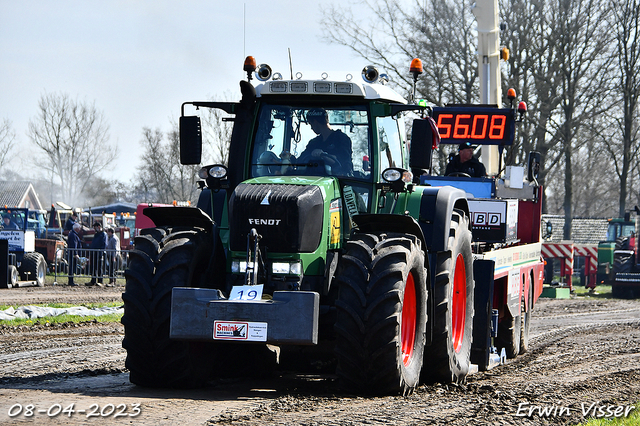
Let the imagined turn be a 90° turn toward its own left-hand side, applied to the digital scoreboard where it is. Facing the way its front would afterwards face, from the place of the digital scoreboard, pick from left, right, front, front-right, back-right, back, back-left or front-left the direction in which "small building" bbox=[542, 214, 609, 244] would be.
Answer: left

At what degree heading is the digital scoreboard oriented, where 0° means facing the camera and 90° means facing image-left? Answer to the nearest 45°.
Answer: approximately 0°

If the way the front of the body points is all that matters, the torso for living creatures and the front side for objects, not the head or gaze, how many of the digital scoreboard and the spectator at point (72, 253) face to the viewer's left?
0

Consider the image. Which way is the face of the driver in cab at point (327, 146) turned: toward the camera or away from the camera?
toward the camera

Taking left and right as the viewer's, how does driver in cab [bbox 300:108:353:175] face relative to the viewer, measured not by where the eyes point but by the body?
facing the viewer and to the left of the viewer

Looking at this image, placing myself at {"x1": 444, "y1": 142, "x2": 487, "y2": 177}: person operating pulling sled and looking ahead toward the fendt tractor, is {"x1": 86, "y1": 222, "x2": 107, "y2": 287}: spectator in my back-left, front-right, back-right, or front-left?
back-right

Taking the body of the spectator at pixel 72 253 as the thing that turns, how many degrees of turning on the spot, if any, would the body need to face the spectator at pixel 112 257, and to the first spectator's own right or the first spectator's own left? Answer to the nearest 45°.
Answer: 0° — they already face them

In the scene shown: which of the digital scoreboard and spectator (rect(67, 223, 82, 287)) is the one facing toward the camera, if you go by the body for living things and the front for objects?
the digital scoreboard

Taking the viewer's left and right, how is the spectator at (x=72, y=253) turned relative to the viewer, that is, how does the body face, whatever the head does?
facing to the right of the viewer
